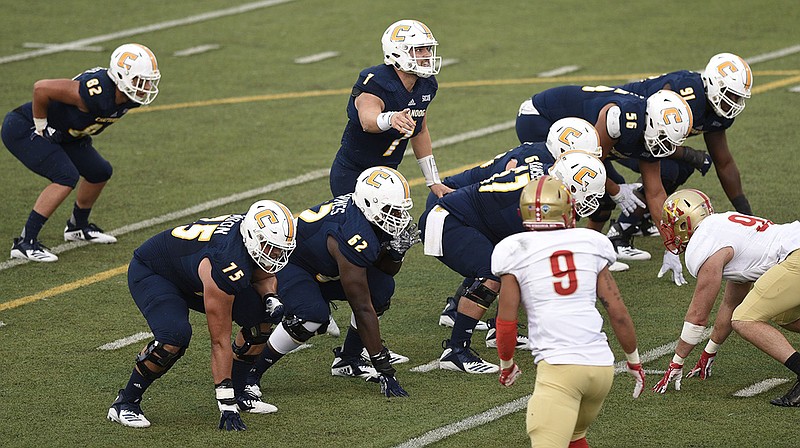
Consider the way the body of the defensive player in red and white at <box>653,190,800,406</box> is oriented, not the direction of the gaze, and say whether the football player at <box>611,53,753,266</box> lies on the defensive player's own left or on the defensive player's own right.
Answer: on the defensive player's own right

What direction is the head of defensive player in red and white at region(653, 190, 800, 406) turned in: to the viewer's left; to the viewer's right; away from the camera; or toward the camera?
to the viewer's left

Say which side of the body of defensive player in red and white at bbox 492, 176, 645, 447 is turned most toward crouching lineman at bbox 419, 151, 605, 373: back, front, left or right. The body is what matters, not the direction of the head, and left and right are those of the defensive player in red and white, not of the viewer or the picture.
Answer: front

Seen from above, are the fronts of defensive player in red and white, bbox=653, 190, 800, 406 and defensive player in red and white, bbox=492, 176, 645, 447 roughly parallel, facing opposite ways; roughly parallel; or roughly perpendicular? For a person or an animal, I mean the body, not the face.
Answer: roughly perpendicular

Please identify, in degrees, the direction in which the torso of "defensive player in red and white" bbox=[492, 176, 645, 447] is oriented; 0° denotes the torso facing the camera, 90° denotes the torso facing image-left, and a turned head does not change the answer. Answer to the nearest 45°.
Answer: approximately 180°

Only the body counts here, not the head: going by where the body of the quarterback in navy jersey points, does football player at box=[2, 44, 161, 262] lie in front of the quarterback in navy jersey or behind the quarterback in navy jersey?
behind

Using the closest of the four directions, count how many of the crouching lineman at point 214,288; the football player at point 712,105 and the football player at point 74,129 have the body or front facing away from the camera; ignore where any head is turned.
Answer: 0

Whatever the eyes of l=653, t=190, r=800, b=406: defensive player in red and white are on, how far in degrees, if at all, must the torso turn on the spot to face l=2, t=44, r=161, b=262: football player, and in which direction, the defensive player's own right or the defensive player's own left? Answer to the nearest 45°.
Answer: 0° — they already face them

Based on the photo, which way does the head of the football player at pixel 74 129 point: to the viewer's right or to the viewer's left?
to the viewer's right

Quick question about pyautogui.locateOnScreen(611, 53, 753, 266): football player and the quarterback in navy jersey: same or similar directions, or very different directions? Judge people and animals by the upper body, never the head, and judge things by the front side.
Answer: same or similar directions

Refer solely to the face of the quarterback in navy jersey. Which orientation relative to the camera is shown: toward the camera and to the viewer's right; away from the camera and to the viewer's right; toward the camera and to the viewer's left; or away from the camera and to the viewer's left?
toward the camera and to the viewer's right

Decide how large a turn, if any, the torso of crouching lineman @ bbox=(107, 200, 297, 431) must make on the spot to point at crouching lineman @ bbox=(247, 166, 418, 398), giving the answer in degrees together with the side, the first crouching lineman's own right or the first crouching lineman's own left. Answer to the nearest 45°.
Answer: approximately 45° to the first crouching lineman's own left

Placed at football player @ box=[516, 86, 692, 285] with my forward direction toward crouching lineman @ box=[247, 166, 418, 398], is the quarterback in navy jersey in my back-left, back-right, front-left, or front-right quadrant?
front-right

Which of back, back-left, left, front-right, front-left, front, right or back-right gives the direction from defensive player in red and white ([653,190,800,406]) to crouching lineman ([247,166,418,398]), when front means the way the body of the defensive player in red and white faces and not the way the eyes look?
front

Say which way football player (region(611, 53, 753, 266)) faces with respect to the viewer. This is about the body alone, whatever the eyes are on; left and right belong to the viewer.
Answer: facing the viewer and to the right of the viewer

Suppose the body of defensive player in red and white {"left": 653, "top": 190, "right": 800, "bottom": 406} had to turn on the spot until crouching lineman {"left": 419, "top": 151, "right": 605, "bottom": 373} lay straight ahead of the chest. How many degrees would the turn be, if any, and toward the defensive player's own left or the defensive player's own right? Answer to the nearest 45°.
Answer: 0° — they already face them
